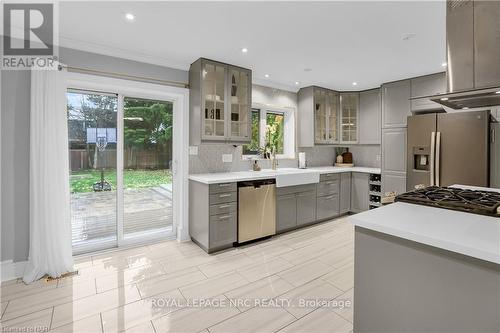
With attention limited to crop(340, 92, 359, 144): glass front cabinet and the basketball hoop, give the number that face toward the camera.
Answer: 2

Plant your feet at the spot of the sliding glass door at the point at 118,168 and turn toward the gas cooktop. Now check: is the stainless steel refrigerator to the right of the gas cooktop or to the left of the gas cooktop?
left

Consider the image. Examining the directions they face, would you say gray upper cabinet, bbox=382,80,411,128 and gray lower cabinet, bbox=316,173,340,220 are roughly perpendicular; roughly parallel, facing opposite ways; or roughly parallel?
roughly perpendicular

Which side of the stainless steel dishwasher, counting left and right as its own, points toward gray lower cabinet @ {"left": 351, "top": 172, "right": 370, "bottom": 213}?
left

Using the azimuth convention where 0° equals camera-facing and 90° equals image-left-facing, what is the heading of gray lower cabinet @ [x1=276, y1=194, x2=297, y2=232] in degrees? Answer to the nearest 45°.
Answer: approximately 315°

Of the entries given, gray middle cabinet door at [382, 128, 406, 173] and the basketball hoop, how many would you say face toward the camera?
2

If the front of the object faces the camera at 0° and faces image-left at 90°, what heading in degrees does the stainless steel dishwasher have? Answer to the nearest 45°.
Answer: approximately 315°

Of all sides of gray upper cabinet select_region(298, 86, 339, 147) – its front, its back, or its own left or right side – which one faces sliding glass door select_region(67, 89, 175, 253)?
right

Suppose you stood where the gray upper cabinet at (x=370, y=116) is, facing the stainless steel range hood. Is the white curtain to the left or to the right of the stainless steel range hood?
right

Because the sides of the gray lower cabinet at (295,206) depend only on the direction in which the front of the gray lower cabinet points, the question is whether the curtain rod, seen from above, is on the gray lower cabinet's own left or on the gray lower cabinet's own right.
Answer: on the gray lower cabinet's own right

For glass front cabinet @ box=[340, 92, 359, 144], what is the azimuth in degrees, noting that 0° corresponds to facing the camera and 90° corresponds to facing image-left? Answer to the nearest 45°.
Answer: approximately 0°

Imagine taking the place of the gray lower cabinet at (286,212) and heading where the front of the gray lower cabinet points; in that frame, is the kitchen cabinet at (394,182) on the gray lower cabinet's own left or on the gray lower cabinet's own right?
on the gray lower cabinet's own left
